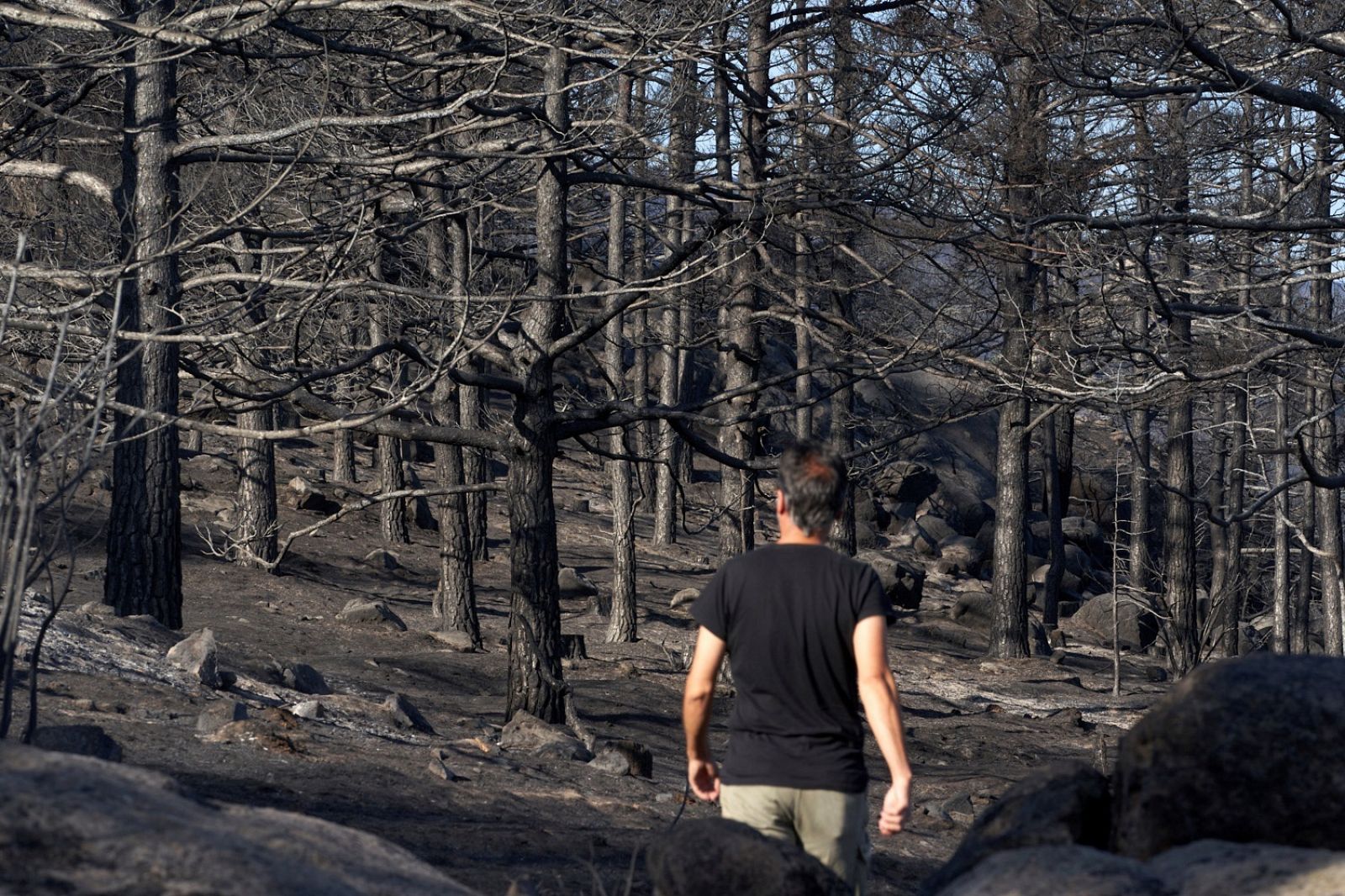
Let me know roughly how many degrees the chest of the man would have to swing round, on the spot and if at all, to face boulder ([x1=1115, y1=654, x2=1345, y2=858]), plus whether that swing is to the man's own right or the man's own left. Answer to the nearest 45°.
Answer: approximately 90° to the man's own right

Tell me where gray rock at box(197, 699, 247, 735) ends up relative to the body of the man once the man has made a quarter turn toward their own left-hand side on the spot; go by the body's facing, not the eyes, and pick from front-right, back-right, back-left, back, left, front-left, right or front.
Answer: front-right

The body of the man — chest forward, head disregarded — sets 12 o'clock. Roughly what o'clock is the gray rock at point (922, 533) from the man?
The gray rock is roughly at 12 o'clock from the man.

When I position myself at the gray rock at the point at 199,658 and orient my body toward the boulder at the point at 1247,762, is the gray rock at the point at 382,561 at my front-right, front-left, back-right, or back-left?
back-left

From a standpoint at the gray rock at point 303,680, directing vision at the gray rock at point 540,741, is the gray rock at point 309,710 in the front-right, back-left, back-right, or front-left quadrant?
front-right

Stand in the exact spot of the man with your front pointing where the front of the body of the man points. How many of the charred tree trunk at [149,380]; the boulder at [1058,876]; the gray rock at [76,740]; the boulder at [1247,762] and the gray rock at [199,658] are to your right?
2

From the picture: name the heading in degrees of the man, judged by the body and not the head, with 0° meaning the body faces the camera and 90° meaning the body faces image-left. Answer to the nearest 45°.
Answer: approximately 180°

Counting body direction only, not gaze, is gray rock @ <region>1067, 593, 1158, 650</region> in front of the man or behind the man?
in front

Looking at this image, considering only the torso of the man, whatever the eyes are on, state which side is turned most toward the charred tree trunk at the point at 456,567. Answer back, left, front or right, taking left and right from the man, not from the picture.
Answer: front

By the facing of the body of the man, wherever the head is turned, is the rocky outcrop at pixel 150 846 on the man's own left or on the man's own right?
on the man's own left

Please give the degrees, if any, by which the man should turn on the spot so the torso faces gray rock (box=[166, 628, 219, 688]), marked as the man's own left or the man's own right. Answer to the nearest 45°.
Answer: approximately 45° to the man's own left

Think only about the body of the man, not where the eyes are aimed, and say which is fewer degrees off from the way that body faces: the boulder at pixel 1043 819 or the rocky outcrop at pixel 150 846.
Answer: the boulder

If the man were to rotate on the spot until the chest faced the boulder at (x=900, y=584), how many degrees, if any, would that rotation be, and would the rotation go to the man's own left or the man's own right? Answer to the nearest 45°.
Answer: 0° — they already face it

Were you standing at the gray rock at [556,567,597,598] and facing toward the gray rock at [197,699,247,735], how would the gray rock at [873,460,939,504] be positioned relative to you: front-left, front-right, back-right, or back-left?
back-left

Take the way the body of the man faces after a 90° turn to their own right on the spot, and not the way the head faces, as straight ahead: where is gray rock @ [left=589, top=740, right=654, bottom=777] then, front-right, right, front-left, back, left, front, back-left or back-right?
left

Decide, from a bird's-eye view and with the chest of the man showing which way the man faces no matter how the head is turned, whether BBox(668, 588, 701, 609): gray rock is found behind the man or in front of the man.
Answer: in front

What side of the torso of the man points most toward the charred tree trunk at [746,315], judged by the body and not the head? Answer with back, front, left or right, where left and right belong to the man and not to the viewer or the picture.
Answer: front

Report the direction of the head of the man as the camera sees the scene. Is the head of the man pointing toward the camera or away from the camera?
away from the camera
